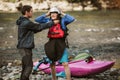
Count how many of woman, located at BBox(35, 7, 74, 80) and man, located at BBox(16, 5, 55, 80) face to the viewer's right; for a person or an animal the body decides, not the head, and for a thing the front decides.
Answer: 1

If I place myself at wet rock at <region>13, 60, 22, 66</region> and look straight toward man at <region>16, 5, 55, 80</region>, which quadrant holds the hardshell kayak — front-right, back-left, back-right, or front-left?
front-left

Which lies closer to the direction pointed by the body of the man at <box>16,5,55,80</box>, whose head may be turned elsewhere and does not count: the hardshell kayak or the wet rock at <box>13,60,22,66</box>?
the hardshell kayak

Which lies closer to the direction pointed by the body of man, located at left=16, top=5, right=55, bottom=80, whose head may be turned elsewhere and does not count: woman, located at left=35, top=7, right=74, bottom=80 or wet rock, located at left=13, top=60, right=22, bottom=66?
the woman

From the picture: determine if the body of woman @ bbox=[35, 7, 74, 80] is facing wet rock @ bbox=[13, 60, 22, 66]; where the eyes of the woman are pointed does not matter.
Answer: no

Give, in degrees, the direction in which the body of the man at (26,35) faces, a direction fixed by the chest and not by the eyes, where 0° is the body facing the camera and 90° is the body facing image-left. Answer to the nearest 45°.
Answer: approximately 270°

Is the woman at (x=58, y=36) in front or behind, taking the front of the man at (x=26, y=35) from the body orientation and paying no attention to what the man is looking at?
in front

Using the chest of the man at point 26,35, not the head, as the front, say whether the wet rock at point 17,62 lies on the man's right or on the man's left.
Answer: on the man's left

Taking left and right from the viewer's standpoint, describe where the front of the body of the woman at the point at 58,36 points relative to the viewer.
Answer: facing the viewer and to the left of the viewer
